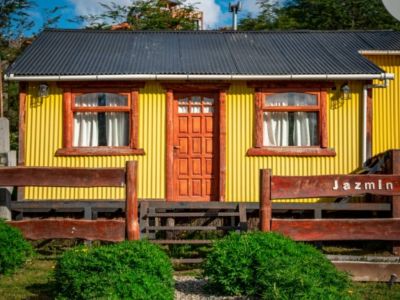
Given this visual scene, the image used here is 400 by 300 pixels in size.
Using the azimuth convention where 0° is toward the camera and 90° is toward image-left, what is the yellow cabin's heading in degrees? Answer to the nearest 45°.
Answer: approximately 0°

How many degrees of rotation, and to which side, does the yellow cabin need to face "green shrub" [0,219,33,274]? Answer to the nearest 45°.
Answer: approximately 45° to its right

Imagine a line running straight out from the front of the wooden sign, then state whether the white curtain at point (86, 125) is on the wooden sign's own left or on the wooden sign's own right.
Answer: on the wooden sign's own right

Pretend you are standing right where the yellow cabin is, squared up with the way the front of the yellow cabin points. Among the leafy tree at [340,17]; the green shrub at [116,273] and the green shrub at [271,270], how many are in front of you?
2

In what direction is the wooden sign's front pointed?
toward the camera

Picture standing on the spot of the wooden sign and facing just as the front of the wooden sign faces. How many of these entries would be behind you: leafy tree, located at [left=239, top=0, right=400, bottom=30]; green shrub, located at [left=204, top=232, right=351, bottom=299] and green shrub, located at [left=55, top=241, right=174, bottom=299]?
1

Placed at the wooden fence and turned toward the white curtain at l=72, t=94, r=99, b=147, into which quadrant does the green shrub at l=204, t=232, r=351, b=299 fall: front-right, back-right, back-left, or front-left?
back-right

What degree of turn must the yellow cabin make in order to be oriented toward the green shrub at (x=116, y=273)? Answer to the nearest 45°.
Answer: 0° — it already faces it

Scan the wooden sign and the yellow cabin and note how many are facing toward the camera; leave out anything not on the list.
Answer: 2

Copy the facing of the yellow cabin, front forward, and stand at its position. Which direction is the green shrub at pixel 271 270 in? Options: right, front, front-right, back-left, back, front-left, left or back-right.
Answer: front

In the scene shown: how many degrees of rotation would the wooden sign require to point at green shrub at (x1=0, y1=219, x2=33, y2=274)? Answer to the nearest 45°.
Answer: approximately 90° to its right

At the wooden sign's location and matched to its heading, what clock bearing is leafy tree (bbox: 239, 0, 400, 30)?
The leafy tree is roughly at 6 o'clock from the wooden sign.

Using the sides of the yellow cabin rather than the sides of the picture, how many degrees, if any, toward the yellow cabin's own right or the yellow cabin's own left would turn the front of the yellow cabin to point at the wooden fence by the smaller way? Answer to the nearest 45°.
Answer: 0° — it already faces it

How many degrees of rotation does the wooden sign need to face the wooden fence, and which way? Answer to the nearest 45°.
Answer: approximately 90° to its right
